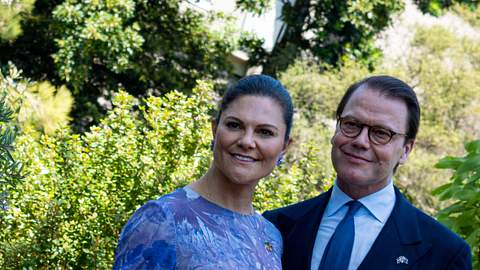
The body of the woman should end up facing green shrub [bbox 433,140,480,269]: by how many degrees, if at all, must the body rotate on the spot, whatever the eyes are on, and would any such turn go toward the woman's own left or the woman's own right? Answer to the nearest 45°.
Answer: approximately 90° to the woman's own left

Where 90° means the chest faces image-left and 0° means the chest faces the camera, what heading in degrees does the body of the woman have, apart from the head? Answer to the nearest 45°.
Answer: approximately 315°

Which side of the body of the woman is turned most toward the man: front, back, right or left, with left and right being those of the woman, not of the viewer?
left

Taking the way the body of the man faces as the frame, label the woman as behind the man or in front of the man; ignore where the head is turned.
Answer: in front

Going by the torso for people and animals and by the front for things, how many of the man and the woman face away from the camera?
0

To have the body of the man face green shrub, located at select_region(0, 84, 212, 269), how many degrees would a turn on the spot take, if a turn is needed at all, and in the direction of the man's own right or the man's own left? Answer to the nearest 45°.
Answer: approximately 90° to the man's own right

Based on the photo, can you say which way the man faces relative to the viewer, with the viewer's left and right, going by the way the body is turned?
facing the viewer and to the left of the viewer
